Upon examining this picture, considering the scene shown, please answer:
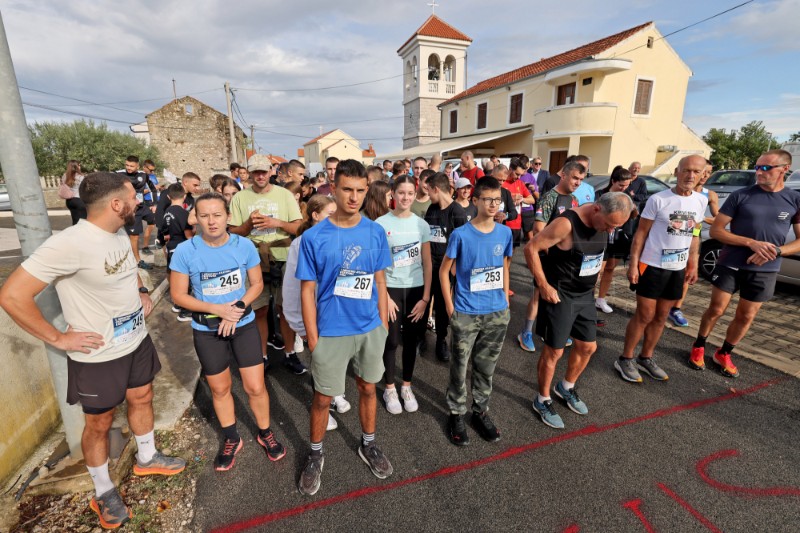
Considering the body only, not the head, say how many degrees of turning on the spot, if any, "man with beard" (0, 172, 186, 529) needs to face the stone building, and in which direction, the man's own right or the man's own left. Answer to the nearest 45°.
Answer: approximately 135° to the man's own left

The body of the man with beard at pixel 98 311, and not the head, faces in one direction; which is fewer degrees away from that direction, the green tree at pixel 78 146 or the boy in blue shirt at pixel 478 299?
the boy in blue shirt

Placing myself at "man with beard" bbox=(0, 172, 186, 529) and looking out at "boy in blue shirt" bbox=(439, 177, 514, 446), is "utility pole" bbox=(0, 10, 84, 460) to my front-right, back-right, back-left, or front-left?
back-left

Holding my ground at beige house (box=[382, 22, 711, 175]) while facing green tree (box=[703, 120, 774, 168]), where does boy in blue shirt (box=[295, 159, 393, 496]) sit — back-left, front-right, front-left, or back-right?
back-right

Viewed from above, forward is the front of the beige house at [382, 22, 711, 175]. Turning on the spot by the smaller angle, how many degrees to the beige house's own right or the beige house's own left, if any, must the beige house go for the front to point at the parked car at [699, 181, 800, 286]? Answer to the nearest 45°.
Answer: approximately 45° to the beige house's own left

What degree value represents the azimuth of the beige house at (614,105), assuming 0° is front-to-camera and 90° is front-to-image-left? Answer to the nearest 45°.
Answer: approximately 45°

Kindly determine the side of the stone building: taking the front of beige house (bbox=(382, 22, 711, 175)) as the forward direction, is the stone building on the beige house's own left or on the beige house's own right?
on the beige house's own right
